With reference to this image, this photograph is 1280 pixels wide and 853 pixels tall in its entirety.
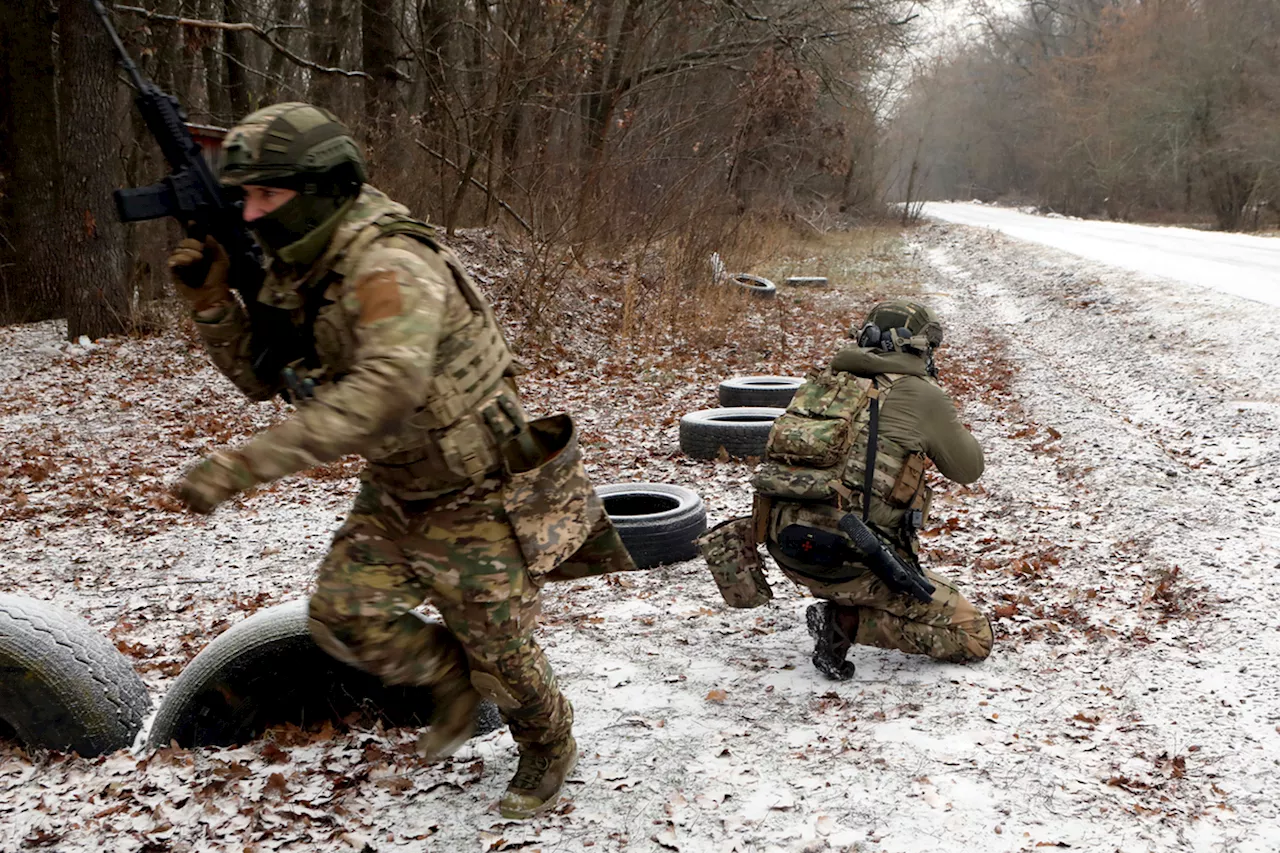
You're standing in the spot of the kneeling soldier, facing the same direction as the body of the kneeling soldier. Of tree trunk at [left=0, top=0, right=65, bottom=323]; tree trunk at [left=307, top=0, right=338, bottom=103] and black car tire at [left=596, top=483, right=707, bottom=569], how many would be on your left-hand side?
3

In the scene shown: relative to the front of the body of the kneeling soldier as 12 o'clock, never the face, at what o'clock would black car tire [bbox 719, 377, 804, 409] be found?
The black car tire is roughly at 10 o'clock from the kneeling soldier.

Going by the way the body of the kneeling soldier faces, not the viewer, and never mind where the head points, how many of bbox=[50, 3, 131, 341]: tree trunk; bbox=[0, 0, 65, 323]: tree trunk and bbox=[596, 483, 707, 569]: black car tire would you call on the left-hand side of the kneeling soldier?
3

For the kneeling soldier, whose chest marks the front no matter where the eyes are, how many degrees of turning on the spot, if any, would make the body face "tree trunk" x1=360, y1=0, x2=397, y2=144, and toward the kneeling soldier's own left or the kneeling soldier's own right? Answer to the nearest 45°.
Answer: approximately 90° to the kneeling soldier's own left

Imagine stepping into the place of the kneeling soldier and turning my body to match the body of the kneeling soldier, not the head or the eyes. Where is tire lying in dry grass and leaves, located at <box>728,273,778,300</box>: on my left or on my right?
on my left

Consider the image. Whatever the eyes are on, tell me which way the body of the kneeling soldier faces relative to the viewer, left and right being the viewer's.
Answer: facing away from the viewer and to the right of the viewer

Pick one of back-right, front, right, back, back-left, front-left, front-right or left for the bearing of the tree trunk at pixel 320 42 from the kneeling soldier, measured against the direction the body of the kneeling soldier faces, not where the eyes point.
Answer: left

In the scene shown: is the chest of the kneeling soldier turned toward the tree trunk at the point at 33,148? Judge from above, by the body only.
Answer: no

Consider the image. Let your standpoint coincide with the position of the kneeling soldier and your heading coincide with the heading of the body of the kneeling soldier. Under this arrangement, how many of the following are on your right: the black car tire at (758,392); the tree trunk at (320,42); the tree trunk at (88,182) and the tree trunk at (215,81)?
0

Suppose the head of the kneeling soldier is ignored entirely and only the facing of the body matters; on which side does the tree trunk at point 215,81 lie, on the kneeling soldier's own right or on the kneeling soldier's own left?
on the kneeling soldier's own left

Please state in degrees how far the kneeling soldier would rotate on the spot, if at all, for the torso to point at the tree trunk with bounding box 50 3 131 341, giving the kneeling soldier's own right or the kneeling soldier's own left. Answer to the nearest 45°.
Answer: approximately 90° to the kneeling soldier's own left

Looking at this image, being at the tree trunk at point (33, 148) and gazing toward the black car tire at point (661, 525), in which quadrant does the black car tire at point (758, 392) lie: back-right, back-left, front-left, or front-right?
front-left

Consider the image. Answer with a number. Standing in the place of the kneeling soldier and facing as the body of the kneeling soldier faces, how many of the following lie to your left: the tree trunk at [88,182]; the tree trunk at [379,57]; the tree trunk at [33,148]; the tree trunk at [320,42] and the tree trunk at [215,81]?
5

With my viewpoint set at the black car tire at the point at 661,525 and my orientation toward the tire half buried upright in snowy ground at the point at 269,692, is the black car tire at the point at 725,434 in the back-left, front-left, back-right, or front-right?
back-right

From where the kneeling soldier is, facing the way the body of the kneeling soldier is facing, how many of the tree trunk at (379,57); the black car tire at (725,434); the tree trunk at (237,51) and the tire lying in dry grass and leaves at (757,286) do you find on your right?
0

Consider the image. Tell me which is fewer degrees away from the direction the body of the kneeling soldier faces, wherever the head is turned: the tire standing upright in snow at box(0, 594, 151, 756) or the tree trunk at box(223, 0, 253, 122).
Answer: the tree trunk

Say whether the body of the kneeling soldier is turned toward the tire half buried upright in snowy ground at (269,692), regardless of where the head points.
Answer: no

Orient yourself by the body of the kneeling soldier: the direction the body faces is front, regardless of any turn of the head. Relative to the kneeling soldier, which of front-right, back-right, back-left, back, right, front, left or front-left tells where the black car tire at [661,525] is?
left
